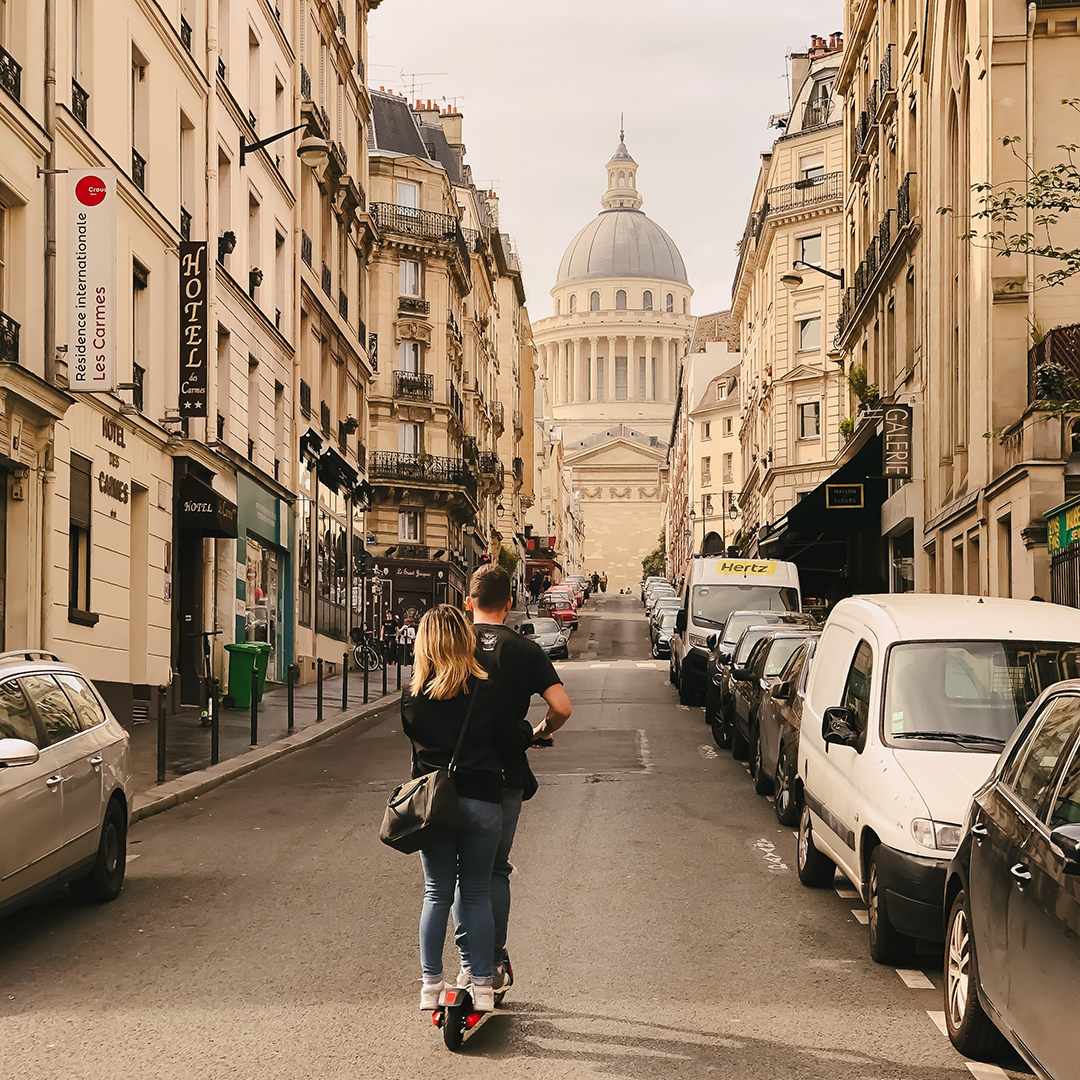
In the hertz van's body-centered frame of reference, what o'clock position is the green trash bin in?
The green trash bin is roughly at 2 o'clock from the hertz van.

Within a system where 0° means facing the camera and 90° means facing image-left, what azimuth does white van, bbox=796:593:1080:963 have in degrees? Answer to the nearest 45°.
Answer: approximately 315°

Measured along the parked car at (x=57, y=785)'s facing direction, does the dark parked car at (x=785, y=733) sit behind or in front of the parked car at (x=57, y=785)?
behind

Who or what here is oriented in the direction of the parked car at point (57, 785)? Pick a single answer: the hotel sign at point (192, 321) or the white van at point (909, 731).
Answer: the hotel sign

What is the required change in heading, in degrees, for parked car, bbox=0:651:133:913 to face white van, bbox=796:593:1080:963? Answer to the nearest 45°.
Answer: approximately 135° to its left

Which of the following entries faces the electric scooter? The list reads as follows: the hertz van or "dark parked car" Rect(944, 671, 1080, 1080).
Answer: the hertz van

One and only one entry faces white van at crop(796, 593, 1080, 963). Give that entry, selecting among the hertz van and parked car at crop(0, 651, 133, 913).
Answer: the hertz van

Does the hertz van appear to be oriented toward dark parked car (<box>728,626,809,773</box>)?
yes

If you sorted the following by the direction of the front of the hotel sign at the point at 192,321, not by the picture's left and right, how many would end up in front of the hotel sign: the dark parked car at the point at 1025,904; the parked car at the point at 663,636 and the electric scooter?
2

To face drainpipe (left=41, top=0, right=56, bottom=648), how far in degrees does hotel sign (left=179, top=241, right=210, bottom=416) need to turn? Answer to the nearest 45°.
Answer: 0° — it already faces it

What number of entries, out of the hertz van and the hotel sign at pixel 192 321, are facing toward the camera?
2
